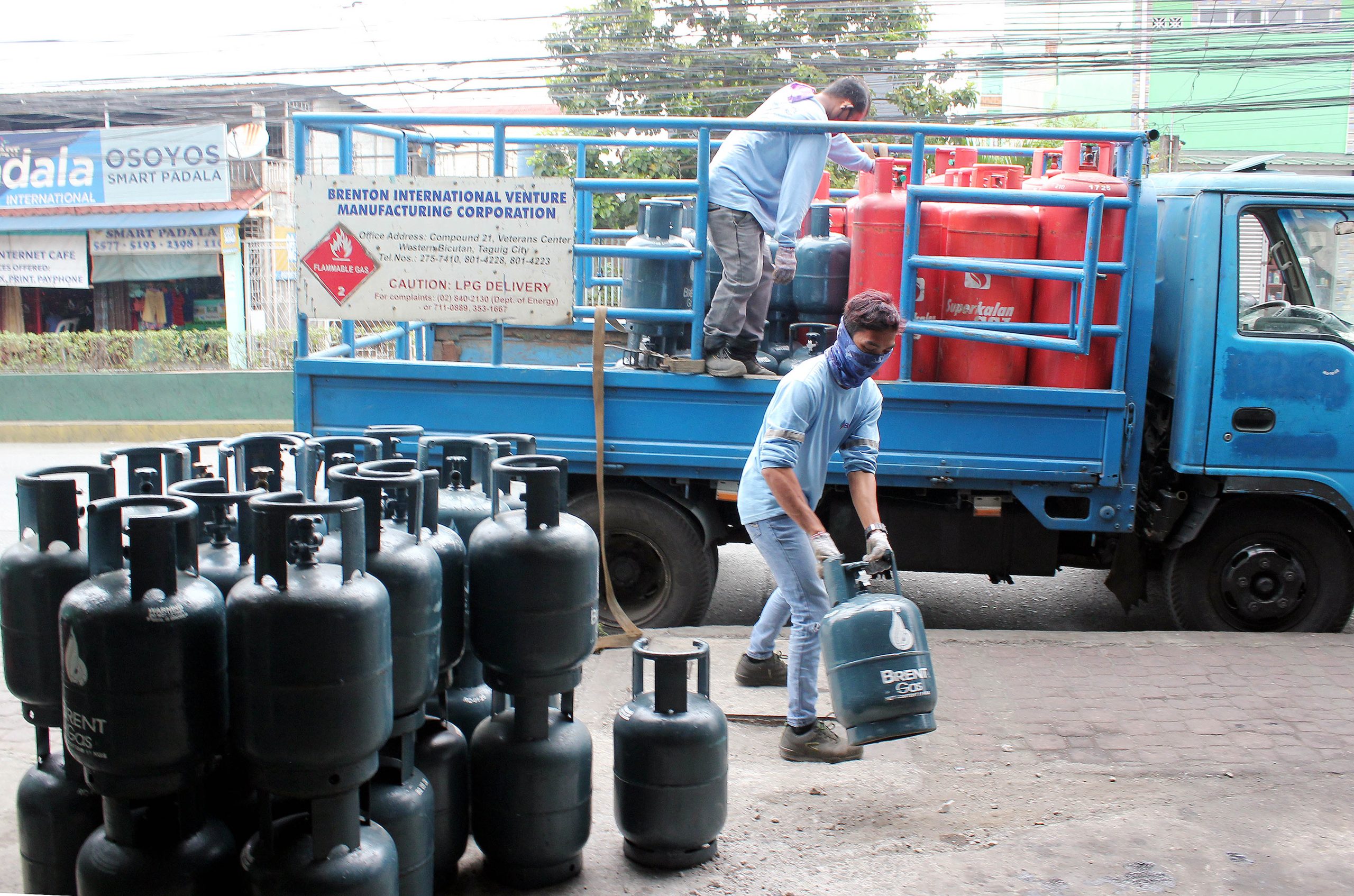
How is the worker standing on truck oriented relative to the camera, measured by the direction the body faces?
to the viewer's right

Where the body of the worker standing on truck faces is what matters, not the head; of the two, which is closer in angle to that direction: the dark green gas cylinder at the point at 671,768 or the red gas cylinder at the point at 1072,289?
the red gas cylinder

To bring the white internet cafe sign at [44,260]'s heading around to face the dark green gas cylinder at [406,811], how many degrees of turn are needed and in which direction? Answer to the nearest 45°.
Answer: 0° — it already faces it

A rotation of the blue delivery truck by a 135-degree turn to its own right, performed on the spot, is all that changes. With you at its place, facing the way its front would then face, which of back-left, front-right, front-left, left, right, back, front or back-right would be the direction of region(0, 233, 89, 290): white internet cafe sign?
right

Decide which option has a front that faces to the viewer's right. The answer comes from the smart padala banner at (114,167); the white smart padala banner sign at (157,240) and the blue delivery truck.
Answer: the blue delivery truck

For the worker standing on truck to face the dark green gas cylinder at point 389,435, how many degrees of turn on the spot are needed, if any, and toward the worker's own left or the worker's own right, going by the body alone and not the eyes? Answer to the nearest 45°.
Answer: approximately 135° to the worker's own right

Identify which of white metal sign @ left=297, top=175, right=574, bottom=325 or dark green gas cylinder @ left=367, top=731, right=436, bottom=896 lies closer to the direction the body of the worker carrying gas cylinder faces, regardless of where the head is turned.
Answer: the dark green gas cylinder

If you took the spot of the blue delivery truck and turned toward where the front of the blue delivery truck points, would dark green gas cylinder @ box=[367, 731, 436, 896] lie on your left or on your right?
on your right

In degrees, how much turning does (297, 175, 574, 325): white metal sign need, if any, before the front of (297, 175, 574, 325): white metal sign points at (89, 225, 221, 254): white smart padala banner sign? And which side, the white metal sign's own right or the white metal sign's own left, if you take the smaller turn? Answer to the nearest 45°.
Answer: approximately 180°

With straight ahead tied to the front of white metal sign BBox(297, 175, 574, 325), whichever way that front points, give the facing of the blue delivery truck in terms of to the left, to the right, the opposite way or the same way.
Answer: to the left

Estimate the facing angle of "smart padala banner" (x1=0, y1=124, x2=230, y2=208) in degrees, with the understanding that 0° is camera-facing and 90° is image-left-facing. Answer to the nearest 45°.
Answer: approximately 0°

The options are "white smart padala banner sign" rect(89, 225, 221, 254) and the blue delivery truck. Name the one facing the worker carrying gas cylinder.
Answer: the white smart padala banner sign

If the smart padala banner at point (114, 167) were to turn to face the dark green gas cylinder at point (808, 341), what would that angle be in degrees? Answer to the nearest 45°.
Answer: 0° — it already faces it
